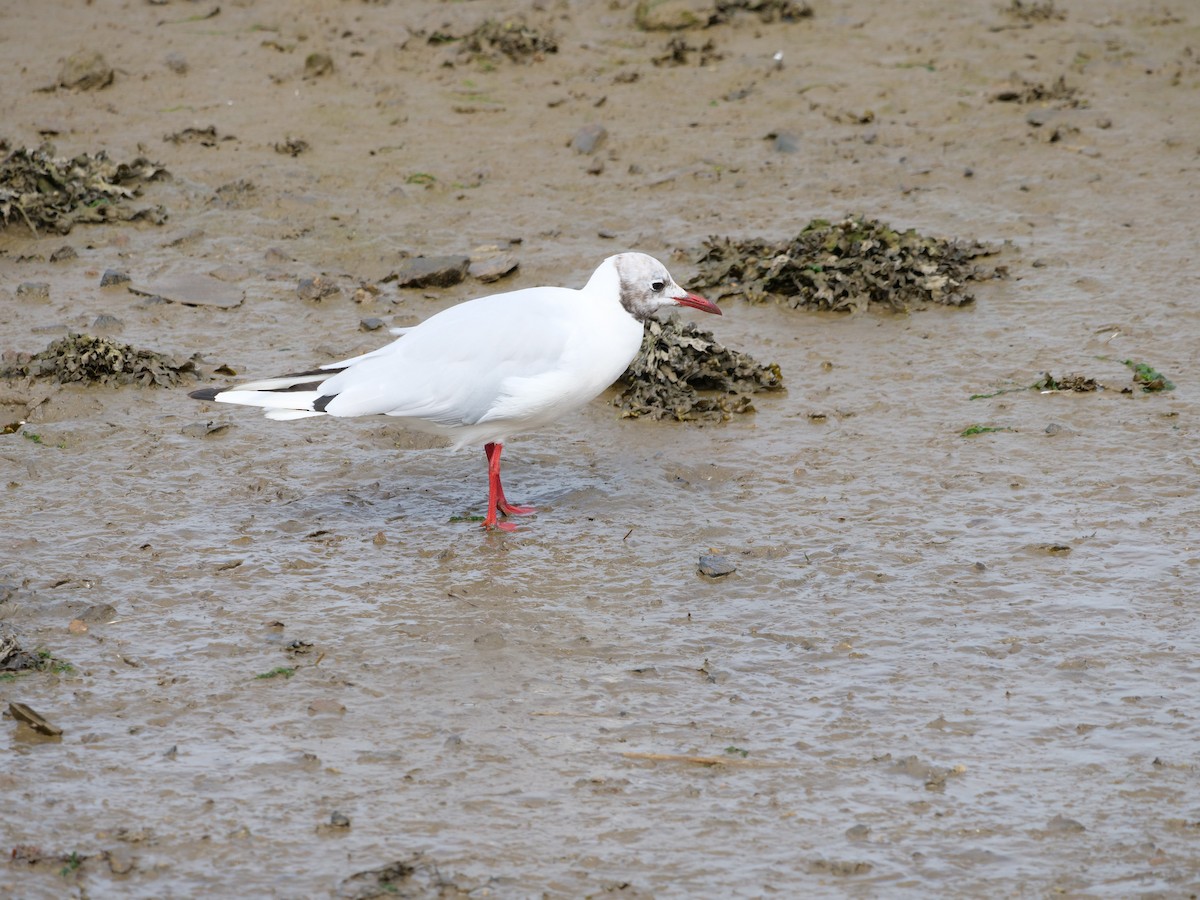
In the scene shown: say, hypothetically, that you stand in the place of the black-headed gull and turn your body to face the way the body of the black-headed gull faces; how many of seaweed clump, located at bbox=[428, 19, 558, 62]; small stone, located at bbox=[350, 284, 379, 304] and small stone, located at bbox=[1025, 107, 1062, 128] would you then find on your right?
0

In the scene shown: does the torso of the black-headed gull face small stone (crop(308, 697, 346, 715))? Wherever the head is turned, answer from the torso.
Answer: no

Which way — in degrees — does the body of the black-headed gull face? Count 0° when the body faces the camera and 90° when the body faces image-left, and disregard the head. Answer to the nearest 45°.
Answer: approximately 270°

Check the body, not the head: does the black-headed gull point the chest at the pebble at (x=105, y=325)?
no

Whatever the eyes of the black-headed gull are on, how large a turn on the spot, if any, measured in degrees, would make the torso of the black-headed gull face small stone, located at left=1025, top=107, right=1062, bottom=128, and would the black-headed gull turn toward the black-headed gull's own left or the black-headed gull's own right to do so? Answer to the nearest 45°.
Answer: approximately 45° to the black-headed gull's own left

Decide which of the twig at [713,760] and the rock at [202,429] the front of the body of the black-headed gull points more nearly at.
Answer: the twig

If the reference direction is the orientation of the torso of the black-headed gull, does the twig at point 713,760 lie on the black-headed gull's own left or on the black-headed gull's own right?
on the black-headed gull's own right

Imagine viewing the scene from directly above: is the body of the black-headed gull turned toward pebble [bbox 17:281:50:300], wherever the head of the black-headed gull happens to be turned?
no

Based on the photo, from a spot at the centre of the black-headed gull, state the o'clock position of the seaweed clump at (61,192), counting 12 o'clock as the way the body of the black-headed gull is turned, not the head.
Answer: The seaweed clump is roughly at 8 o'clock from the black-headed gull.

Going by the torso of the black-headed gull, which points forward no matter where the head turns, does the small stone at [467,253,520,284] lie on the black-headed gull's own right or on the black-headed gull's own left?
on the black-headed gull's own left

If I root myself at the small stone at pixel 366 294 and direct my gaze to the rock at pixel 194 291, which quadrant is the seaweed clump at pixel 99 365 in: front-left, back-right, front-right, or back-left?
front-left

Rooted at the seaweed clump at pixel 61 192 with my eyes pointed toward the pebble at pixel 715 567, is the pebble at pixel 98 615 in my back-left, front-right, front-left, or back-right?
front-right

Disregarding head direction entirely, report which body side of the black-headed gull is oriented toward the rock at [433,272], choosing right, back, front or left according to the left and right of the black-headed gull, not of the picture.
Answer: left

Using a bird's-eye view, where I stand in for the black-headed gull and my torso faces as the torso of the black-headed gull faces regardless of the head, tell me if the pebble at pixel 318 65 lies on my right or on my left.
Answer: on my left

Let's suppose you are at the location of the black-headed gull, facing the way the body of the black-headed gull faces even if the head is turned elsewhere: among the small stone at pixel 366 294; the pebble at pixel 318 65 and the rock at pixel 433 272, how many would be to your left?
3
